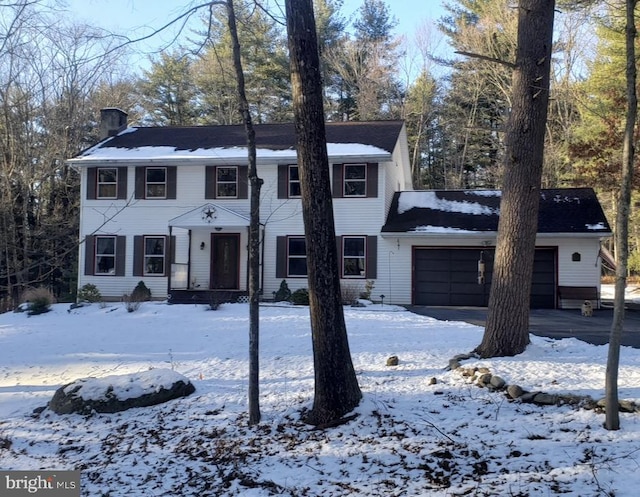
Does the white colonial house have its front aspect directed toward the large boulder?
yes

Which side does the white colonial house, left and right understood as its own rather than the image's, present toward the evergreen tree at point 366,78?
back

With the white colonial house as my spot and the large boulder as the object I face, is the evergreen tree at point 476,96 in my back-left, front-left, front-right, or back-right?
back-left

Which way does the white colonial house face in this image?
toward the camera

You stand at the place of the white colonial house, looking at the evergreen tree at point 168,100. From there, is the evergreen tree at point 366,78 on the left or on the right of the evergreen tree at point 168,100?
right

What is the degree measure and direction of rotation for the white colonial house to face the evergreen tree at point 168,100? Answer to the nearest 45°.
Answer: approximately 135° to its right

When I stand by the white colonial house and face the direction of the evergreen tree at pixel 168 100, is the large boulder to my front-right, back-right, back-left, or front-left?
back-left

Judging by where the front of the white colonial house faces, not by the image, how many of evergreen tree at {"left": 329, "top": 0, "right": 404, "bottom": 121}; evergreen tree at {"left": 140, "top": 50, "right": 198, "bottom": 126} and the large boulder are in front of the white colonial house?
1

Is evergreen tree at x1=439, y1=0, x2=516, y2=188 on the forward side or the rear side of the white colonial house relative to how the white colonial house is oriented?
on the rear side

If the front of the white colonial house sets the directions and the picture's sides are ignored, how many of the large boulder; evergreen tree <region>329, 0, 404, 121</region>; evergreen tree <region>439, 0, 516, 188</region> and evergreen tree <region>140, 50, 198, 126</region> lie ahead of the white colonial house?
1

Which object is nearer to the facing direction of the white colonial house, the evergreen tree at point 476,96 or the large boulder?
the large boulder

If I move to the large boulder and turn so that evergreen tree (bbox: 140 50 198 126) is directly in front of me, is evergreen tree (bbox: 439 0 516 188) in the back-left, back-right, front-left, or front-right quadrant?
front-right
